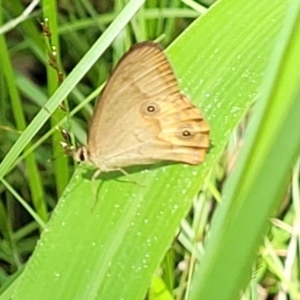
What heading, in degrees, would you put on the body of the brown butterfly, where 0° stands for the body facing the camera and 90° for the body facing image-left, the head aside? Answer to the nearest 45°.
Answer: approximately 90°
